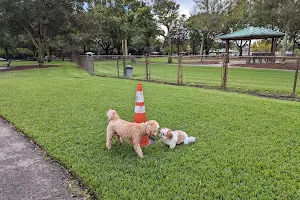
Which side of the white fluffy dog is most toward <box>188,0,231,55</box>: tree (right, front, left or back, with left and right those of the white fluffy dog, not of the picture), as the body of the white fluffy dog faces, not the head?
right

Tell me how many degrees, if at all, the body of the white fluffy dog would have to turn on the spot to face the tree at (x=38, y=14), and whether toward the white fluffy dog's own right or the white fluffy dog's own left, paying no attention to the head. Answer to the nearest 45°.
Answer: approximately 45° to the white fluffy dog's own right

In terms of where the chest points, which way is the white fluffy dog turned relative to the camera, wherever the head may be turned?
to the viewer's left

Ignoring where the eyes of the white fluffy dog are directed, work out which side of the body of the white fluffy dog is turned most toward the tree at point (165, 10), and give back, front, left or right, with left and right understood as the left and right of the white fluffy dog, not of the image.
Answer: right

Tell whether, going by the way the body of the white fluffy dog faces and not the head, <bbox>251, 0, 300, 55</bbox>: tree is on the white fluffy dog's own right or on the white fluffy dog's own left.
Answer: on the white fluffy dog's own right

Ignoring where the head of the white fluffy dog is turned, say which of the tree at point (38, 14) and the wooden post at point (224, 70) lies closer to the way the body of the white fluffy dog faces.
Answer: the tree

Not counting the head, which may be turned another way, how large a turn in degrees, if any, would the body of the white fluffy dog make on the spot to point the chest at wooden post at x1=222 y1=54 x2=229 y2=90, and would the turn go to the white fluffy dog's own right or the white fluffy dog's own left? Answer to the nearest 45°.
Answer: approximately 90° to the white fluffy dog's own right

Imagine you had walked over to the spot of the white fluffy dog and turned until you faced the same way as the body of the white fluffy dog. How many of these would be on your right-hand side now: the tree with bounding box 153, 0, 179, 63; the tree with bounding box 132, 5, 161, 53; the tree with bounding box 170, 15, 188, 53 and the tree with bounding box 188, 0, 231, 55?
4

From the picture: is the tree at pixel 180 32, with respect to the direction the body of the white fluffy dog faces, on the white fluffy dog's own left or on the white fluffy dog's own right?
on the white fluffy dog's own right

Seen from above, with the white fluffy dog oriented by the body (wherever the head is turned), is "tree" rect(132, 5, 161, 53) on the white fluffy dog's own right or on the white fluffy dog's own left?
on the white fluffy dog's own right
